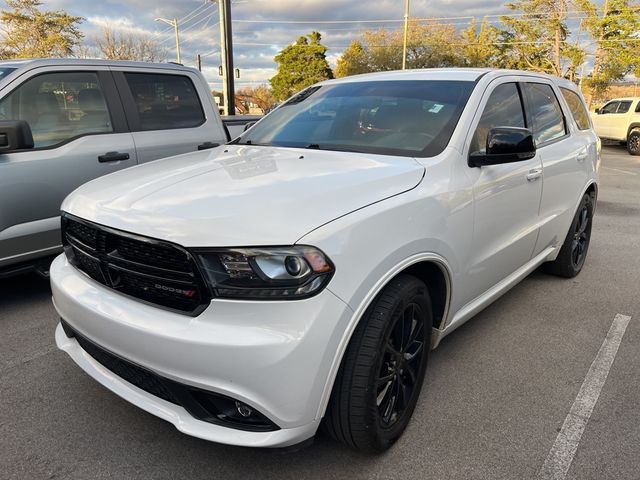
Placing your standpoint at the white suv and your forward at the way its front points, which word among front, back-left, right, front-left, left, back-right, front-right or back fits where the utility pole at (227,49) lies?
back-right

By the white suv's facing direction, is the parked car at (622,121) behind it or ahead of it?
behind

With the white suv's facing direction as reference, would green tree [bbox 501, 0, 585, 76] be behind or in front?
behind

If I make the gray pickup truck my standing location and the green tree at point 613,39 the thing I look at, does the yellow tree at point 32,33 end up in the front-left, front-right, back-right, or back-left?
front-left

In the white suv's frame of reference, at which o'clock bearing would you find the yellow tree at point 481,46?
The yellow tree is roughly at 5 o'clock from the white suv.

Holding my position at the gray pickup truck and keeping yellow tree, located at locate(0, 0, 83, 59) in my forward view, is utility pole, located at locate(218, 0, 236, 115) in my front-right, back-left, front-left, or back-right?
front-right

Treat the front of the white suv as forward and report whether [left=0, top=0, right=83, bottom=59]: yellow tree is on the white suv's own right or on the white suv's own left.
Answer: on the white suv's own right

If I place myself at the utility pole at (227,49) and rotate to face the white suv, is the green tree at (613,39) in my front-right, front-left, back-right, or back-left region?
back-left

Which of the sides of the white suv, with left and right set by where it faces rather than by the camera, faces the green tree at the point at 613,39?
back

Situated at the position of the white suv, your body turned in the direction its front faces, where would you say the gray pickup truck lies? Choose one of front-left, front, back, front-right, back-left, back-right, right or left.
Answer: right

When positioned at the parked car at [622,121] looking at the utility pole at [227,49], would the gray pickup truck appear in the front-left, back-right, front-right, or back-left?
front-left
